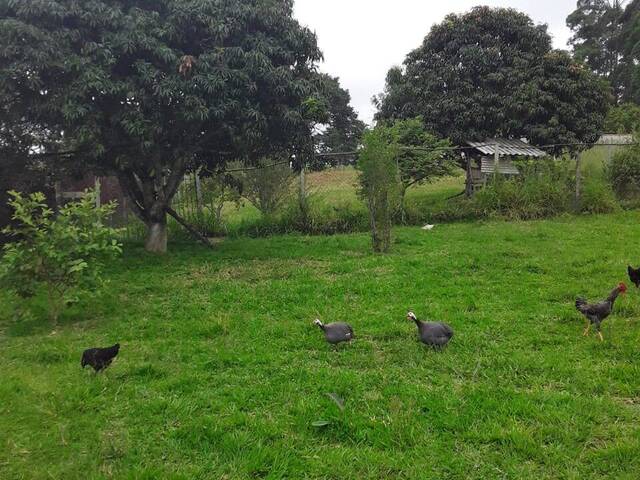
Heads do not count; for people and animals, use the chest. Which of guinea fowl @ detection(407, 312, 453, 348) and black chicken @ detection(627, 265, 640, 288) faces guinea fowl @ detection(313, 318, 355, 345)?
guinea fowl @ detection(407, 312, 453, 348)

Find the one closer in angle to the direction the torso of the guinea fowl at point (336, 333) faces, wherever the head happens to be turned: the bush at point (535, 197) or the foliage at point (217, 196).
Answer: the foliage

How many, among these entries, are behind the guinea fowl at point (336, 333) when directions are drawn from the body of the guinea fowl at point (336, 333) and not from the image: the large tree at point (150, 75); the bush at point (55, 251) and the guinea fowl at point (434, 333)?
1

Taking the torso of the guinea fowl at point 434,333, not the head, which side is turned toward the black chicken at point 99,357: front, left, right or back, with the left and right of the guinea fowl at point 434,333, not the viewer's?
front

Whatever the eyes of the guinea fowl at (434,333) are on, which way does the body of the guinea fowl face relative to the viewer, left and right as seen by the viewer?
facing to the left of the viewer

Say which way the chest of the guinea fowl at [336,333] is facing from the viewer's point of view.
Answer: to the viewer's left

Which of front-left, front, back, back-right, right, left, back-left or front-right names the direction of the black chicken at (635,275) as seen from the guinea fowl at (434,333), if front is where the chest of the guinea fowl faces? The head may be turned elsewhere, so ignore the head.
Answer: back-right

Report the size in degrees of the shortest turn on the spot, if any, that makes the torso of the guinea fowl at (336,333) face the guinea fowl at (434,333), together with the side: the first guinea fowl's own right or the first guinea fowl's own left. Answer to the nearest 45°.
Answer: approximately 180°
